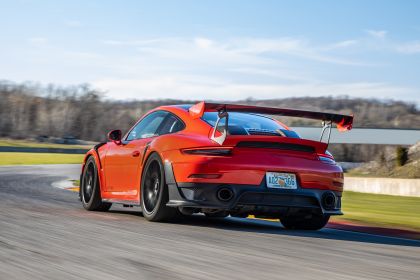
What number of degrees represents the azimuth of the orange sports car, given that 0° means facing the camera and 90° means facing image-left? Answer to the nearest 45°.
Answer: approximately 135°

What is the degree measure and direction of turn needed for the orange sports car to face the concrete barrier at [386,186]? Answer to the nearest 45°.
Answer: approximately 45° to its right
